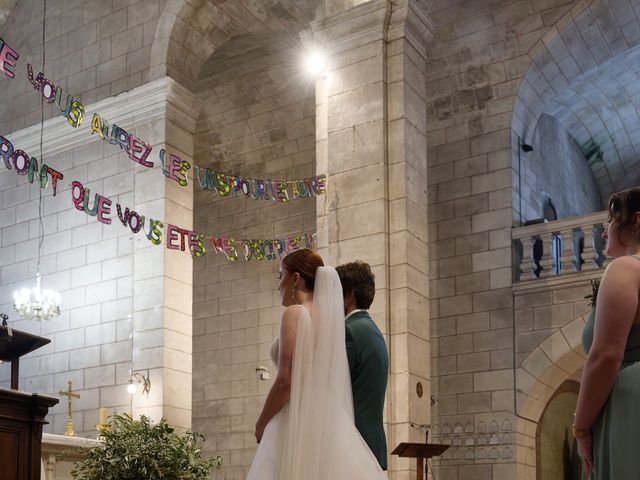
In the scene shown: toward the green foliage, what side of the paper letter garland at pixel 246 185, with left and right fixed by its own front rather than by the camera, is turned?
front

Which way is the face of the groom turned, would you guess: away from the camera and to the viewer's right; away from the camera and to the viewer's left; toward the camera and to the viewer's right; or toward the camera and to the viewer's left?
away from the camera and to the viewer's left

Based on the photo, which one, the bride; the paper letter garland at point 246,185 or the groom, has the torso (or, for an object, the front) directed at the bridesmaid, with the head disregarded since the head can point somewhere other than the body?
the paper letter garland

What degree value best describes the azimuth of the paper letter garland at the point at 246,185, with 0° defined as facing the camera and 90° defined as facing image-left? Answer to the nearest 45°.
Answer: approximately 0°

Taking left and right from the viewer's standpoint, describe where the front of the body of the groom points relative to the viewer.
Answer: facing away from the viewer and to the left of the viewer

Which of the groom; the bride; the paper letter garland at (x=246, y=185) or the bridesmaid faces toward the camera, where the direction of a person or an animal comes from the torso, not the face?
the paper letter garland

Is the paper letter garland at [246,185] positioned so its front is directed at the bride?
yes

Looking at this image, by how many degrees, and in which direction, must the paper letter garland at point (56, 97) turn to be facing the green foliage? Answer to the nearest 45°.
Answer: approximately 45° to its right

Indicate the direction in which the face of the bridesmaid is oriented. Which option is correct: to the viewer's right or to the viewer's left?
to the viewer's left

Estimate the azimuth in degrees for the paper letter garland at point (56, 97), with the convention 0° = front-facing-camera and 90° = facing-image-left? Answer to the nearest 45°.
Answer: approximately 315°
